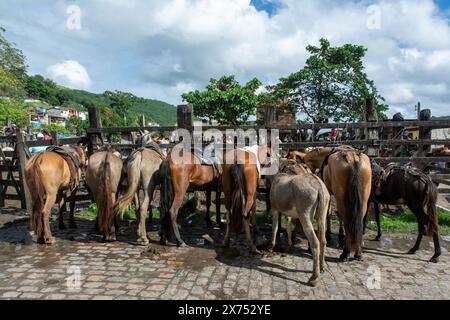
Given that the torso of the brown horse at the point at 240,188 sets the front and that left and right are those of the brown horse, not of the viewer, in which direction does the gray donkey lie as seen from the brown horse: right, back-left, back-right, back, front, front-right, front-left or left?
back-right

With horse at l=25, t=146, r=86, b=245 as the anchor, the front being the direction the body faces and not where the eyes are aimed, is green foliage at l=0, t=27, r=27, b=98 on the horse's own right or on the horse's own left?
on the horse's own left

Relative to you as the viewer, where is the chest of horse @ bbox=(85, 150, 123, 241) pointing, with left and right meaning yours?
facing away from the viewer

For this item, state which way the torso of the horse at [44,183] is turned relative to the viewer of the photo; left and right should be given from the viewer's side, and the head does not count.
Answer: facing away from the viewer and to the right of the viewer

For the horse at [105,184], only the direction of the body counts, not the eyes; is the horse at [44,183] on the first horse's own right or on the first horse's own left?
on the first horse's own left

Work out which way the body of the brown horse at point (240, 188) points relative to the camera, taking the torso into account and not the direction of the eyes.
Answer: away from the camera

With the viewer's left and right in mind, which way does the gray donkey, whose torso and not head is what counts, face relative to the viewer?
facing away from the viewer and to the left of the viewer

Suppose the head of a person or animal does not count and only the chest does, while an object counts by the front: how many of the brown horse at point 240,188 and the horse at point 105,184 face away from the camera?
2
